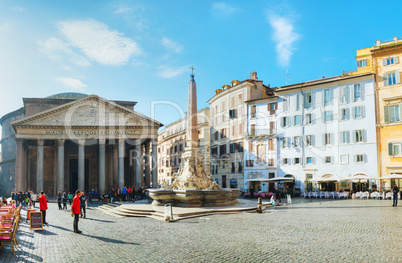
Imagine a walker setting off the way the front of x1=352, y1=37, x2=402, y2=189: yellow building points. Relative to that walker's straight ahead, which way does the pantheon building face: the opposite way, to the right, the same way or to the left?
to the left

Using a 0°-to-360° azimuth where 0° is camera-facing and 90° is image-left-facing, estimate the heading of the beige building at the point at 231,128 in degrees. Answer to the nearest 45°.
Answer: approximately 45°

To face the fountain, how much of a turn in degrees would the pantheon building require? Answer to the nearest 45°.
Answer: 0° — it already faces it

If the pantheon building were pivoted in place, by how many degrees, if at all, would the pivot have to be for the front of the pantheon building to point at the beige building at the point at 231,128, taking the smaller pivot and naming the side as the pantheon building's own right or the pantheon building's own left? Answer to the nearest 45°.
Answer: approximately 90° to the pantheon building's own left

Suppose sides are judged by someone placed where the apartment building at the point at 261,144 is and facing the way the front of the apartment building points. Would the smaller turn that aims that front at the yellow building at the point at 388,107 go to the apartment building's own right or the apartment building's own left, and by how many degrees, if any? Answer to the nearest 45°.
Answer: approximately 90° to the apartment building's own left

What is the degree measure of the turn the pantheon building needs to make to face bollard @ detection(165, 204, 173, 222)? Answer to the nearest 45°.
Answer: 0° — it already faces it

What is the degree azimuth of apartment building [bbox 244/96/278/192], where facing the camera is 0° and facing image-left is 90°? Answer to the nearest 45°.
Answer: approximately 45°

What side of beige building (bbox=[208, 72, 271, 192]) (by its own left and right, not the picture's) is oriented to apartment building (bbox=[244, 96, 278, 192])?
left

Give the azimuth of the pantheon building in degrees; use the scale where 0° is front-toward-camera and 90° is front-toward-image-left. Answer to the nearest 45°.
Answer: approximately 0°
